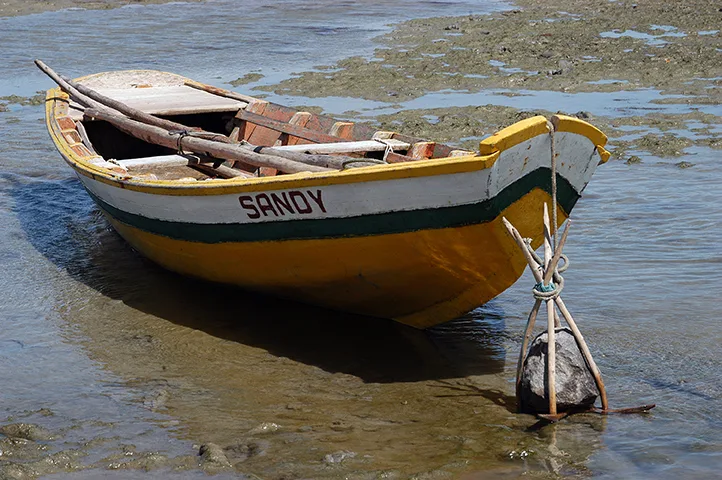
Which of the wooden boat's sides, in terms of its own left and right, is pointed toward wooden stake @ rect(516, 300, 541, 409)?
front

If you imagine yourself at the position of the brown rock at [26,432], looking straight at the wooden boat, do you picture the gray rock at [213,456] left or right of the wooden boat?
right

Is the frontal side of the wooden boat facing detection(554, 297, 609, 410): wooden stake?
yes

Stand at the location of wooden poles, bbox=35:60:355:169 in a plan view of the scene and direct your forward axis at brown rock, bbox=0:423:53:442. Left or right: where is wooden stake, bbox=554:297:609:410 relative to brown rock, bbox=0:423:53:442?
left

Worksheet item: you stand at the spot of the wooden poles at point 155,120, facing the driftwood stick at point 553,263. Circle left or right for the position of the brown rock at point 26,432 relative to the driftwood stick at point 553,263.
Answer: right

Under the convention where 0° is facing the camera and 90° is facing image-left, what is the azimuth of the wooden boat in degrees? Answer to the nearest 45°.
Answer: approximately 315°

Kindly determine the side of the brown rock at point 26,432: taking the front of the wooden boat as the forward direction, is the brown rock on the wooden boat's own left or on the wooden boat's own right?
on the wooden boat's own right
